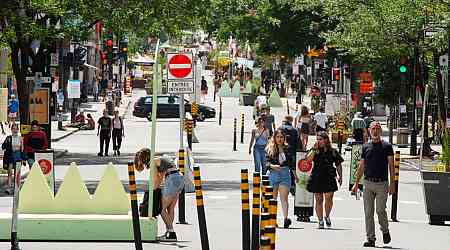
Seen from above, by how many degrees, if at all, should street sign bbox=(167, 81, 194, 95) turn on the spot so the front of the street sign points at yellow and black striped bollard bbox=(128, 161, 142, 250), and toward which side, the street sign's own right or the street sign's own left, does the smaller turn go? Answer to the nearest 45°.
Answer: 0° — it already faces it

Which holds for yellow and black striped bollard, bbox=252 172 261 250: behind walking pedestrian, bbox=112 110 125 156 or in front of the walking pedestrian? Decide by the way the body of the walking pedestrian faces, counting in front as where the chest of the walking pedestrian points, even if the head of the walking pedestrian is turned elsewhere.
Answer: in front

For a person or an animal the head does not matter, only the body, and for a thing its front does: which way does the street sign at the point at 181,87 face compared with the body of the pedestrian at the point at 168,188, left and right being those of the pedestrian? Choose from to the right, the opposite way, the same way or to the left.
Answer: to the left

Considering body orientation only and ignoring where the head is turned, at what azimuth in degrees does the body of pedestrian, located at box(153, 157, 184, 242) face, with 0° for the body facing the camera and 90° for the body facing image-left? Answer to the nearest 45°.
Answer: approximately 90°

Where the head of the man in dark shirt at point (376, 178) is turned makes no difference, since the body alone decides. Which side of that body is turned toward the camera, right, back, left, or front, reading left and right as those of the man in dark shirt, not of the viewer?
front

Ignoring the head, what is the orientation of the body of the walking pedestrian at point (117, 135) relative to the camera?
toward the camera

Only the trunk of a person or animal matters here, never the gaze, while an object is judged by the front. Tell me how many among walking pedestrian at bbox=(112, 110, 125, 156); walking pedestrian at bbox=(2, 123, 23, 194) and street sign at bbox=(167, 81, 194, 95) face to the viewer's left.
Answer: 0

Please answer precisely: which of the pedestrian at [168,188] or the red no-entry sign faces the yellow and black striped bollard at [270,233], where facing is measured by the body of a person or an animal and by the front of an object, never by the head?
the red no-entry sign

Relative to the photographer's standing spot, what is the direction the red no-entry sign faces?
facing the viewer

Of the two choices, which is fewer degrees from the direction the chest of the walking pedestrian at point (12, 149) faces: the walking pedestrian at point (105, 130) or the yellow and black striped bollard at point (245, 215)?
the yellow and black striped bollard

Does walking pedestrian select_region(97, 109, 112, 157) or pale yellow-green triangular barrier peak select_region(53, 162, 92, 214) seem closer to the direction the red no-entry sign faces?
the pale yellow-green triangular barrier peak

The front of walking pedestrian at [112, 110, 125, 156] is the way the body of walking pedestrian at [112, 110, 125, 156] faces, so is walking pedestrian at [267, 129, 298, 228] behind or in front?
in front

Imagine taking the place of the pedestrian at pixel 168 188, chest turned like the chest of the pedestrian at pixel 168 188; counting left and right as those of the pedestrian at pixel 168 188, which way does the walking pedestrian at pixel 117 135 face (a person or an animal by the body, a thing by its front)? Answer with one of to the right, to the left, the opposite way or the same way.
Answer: to the left
